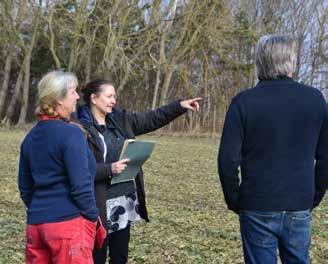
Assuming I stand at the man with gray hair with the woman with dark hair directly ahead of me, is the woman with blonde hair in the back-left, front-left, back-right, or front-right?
front-left

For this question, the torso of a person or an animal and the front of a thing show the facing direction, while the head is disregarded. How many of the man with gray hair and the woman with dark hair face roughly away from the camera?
1

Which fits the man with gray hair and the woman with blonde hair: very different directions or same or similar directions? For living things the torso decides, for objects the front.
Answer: same or similar directions

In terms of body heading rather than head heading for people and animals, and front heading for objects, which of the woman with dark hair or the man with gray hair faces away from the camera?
the man with gray hair

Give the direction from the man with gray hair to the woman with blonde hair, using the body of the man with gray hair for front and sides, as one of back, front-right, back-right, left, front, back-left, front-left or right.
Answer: left

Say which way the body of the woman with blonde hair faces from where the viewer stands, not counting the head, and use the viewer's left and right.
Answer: facing away from the viewer and to the right of the viewer

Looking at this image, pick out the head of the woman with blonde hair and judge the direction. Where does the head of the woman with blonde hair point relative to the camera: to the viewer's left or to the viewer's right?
to the viewer's right

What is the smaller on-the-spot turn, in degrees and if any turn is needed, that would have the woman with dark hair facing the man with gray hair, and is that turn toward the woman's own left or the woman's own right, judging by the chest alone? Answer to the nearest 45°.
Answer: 0° — they already face them

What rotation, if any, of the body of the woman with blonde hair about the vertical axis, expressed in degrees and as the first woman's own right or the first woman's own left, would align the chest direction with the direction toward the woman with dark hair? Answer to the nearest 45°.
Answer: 0° — they already face them

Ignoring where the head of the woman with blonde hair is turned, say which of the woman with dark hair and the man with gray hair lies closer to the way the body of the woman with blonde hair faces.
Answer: the woman with dark hair

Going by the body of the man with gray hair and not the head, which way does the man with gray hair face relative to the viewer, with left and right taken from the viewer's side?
facing away from the viewer

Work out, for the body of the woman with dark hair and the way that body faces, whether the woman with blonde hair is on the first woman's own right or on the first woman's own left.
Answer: on the first woman's own right

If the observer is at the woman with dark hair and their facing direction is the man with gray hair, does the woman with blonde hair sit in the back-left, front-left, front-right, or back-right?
front-right

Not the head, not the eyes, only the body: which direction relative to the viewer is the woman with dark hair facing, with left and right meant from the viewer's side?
facing the viewer and to the right of the viewer

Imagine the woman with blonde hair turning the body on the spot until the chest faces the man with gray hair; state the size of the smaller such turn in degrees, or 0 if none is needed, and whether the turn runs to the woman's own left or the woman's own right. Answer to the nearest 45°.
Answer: approximately 45° to the woman's own right
